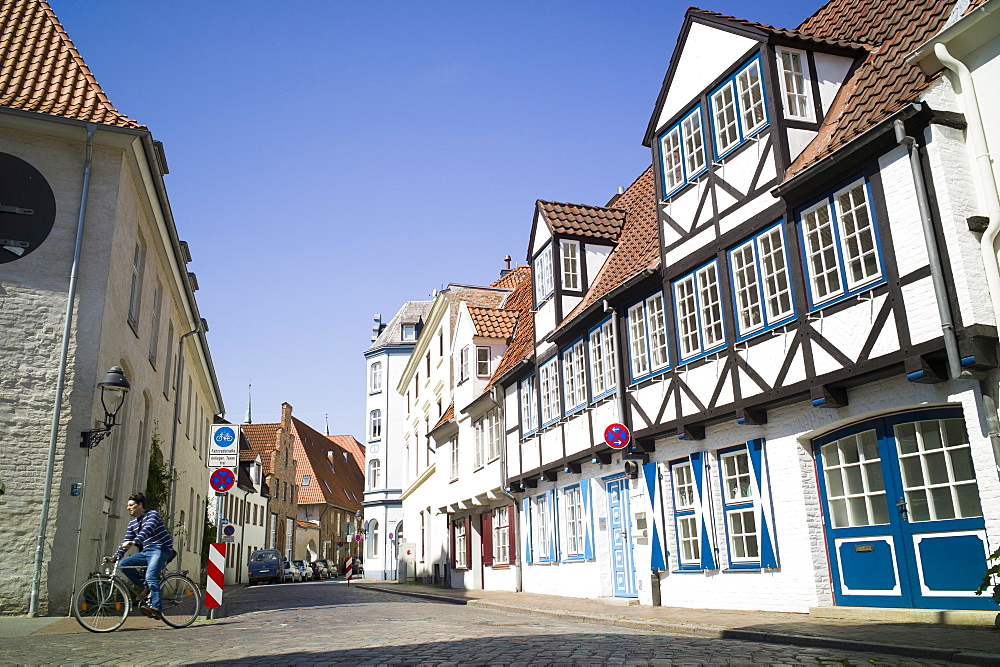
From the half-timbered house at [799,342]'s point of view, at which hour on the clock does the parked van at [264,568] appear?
The parked van is roughly at 3 o'clock from the half-timbered house.

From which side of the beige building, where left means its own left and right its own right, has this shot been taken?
right

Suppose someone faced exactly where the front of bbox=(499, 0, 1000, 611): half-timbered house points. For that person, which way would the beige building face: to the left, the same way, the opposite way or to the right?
the opposite way

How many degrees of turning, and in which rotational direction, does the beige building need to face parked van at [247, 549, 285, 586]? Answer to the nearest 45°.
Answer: approximately 90° to its left
